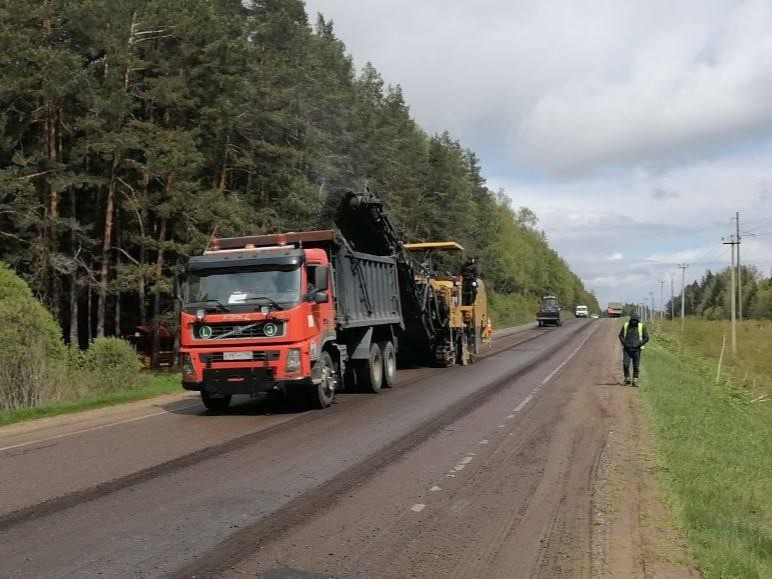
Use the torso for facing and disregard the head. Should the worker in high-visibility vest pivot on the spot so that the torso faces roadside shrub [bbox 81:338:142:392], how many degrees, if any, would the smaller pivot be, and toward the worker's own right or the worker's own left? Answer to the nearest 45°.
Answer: approximately 90° to the worker's own right

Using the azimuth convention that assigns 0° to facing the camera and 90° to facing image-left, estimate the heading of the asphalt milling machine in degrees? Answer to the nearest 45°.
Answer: approximately 45°

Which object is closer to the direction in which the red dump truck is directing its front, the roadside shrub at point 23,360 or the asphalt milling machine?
the roadside shrub

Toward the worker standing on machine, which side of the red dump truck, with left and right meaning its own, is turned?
back

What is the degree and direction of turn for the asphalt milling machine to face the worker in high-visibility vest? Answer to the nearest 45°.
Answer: approximately 90° to its left

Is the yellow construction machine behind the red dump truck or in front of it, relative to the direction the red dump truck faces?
behind

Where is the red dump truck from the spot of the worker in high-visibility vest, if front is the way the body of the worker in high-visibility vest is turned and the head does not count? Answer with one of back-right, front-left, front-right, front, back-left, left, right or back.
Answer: front-right

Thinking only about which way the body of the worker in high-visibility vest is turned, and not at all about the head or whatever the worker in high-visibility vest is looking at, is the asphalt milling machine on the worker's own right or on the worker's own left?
on the worker's own right

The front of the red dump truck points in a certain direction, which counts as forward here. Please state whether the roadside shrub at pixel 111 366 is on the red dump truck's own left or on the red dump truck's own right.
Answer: on the red dump truck's own right
